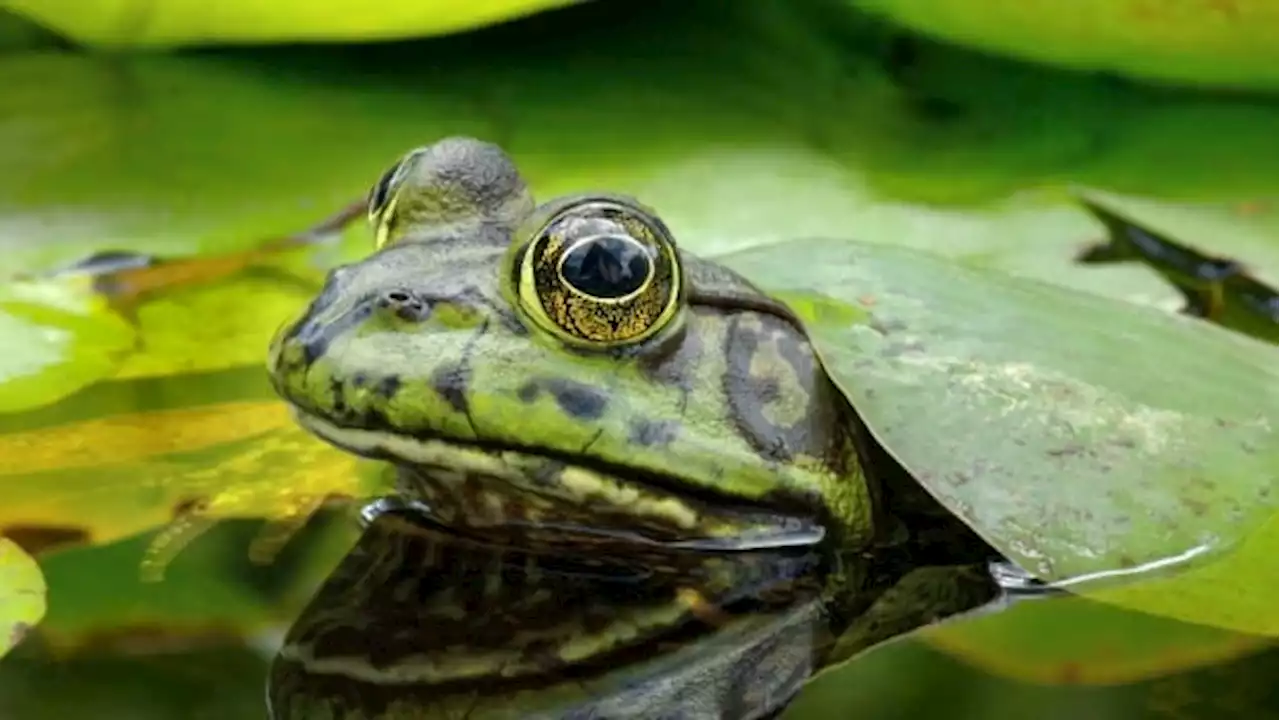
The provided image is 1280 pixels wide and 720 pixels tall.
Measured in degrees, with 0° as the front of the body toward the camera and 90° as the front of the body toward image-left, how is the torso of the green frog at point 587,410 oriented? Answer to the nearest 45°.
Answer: approximately 45°

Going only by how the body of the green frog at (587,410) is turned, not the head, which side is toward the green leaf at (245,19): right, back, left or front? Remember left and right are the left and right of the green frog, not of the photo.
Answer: right

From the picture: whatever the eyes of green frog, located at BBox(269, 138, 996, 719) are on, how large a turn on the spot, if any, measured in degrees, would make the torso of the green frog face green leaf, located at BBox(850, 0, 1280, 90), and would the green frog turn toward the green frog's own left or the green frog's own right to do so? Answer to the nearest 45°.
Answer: approximately 180°

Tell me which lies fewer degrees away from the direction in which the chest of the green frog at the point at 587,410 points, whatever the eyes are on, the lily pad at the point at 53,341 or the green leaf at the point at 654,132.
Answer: the lily pad
